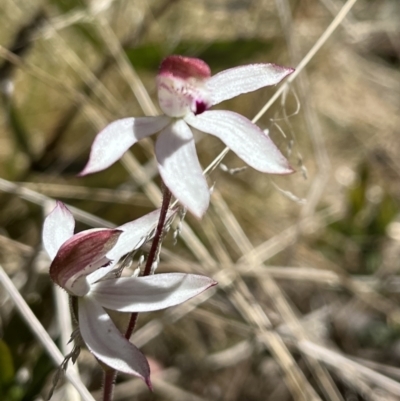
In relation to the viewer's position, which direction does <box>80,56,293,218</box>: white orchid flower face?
facing the viewer and to the right of the viewer
